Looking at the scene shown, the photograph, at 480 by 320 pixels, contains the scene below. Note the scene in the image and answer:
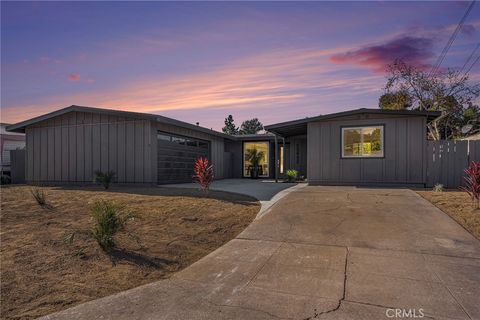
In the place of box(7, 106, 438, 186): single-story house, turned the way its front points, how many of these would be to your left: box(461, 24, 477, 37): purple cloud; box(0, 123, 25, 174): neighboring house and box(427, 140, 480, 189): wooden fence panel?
2

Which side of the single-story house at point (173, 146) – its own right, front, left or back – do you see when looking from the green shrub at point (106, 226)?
front

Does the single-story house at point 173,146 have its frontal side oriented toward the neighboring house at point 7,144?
no

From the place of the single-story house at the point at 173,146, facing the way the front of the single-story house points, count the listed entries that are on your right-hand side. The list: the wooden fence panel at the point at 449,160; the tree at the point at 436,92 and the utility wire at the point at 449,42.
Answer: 0

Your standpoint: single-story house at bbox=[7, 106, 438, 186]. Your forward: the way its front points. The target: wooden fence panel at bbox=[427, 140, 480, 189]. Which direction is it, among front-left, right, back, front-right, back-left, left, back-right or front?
left

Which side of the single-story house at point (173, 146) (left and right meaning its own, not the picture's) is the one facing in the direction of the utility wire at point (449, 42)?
left

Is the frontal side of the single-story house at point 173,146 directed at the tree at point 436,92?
no

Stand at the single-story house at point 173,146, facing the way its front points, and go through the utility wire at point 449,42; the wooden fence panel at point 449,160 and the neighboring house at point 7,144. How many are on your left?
2

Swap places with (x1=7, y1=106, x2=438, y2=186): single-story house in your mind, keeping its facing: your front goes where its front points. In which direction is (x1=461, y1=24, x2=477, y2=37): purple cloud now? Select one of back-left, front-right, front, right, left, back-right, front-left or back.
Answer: left

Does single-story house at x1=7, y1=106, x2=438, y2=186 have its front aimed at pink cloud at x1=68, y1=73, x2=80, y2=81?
no

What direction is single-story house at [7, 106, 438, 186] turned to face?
toward the camera
